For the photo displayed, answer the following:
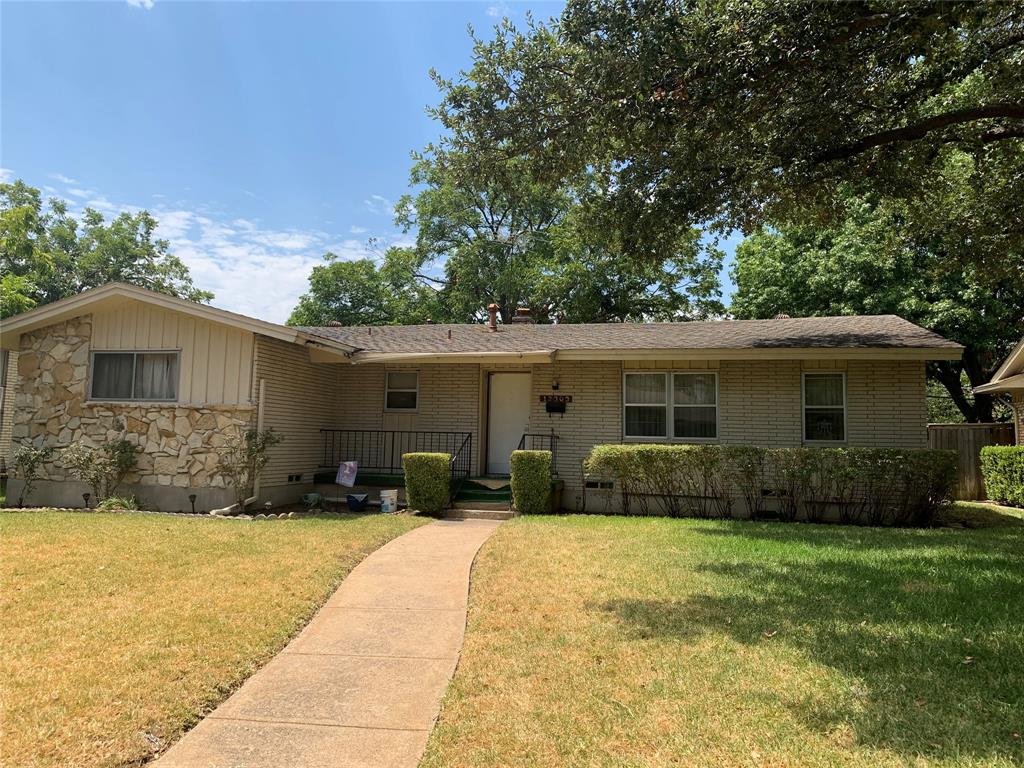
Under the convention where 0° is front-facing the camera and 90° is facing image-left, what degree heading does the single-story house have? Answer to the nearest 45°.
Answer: approximately 0°

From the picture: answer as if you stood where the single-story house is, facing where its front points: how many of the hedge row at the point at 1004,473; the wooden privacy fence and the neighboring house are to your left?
3

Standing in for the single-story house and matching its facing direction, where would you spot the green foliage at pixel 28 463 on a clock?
The green foliage is roughly at 3 o'clock from the single-story house.

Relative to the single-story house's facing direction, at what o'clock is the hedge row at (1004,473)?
The hedge row is roughly at 9 o'clock from the single-story house.
